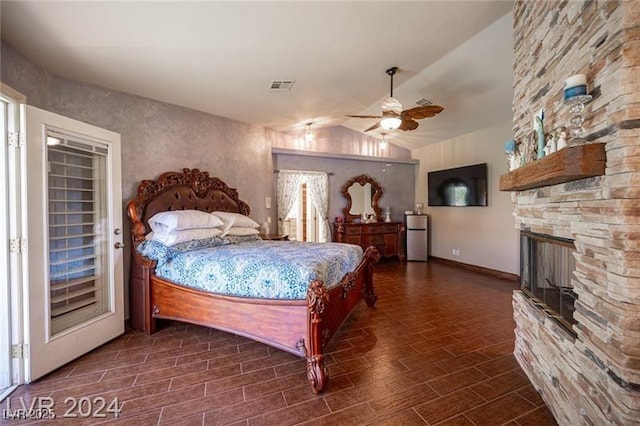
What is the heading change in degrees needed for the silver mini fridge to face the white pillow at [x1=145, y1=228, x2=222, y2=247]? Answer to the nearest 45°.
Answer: approximately 45° to its right

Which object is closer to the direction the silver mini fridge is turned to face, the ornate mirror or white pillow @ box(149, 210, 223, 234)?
the white pillow

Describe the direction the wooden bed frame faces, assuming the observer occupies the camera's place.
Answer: facing the viewer and to the right of the viewer

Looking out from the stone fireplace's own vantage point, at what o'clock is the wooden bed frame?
The wooden bed frame is roughly at 1 o'clock from the stone fireplace.

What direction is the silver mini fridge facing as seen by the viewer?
toward the camera

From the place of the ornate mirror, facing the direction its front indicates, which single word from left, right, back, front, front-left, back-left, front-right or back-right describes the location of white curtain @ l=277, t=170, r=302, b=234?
front-right

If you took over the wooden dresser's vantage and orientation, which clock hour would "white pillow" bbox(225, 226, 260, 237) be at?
The white pillow is roughly at 1 o'clock from the wooden dresser.

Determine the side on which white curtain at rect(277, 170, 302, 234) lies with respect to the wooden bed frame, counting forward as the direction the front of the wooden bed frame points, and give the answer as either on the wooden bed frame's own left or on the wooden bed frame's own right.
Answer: on the wooden bed frame's own left

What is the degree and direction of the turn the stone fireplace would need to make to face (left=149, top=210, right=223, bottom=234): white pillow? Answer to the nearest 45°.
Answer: approximately 45° to its right

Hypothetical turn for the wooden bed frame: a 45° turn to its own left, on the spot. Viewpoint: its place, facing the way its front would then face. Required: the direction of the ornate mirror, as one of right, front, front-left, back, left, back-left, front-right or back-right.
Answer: front-left

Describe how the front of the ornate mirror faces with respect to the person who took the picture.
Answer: facing the viewer

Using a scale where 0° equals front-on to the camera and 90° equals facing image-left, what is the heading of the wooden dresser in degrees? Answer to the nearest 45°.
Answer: approximately 0°

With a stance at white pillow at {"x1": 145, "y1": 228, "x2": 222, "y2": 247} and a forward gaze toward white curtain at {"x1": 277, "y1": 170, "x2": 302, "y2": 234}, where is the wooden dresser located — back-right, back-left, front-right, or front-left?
front-right

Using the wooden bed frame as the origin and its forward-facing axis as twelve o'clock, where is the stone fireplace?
The stone fireplace is roughly at 12 o'clock from the wooden bed frame.

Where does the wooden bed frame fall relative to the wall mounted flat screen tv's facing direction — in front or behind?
in front

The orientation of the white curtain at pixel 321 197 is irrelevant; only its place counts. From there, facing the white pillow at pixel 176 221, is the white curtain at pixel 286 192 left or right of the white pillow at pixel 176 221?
right

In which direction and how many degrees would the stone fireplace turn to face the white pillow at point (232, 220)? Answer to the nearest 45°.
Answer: approximately 45° to its right

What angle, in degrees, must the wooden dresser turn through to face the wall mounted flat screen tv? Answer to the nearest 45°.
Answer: approximately 90° to its left

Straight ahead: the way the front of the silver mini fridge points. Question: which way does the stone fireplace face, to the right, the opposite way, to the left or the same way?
to the right

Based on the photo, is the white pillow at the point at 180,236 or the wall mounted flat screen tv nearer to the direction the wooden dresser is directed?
the white pillow
